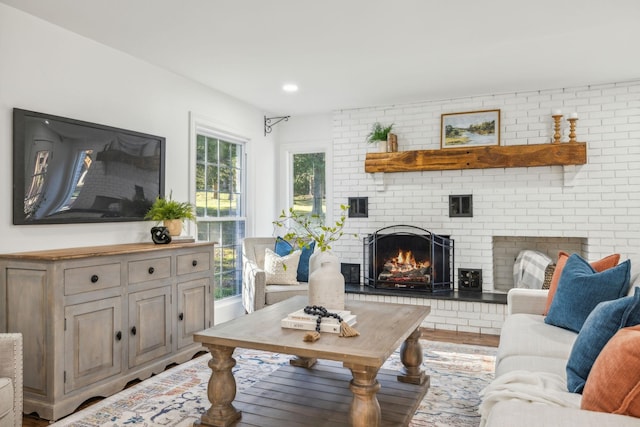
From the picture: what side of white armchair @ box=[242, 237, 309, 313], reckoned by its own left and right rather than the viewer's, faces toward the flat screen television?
right

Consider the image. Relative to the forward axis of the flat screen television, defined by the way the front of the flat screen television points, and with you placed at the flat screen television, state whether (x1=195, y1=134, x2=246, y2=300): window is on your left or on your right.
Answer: on your left

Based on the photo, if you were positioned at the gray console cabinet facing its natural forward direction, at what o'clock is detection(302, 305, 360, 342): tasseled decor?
The tasseled decor is roughly at 12 o'clock from the gray console cabinet.

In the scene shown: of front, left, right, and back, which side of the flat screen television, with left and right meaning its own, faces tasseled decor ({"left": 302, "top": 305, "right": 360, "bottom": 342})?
front

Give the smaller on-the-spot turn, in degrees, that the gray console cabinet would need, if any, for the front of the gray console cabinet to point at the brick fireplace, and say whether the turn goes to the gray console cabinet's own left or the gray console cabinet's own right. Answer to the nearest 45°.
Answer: approximately 45° to the gray console cabinet's own left

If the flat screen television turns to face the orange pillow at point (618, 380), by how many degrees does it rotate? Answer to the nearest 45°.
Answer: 0° — it already faces it

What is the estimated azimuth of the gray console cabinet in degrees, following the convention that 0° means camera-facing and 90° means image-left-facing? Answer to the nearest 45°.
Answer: approximately 315°

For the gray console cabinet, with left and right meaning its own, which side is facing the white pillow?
left

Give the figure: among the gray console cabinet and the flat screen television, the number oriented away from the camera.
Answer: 0

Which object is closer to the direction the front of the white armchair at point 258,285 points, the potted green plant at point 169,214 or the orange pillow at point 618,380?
the orange pillow

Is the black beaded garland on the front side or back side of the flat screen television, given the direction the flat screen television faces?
on the front side

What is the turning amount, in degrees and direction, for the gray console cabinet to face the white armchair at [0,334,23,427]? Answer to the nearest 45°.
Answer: approximately 90° to its right

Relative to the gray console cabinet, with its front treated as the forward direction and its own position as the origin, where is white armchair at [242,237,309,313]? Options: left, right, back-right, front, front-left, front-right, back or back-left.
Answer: left

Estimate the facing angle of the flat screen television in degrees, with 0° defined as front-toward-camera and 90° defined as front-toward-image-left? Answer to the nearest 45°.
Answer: approximately 315°
